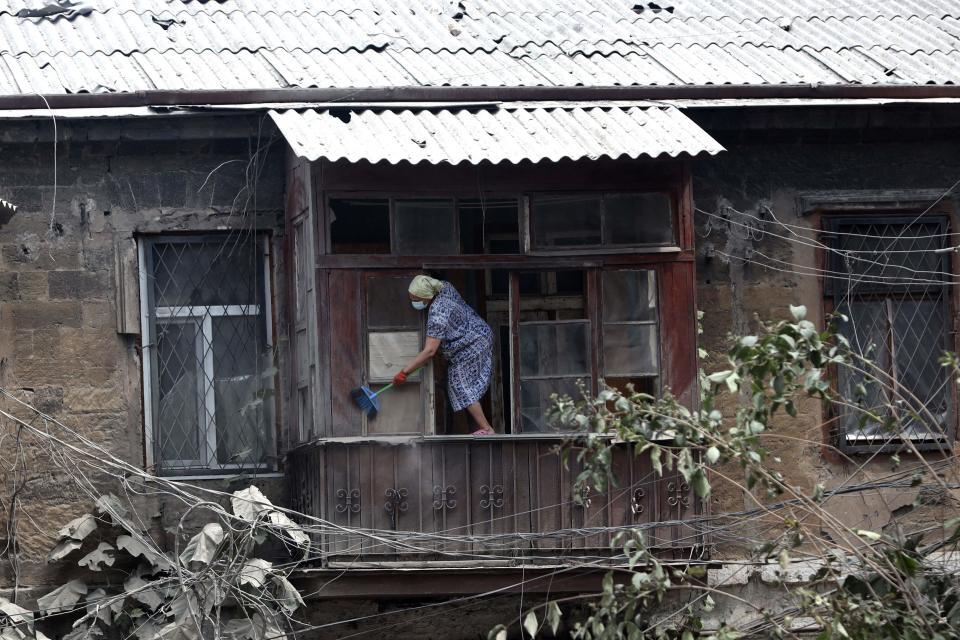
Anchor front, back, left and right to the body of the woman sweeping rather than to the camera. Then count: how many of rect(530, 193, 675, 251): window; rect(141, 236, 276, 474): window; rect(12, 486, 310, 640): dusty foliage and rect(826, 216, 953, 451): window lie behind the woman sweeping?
2

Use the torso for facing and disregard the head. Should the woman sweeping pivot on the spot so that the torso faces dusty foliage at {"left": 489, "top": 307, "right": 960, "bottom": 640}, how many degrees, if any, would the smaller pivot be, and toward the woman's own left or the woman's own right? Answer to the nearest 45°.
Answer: approximately 135° to the woman's own left

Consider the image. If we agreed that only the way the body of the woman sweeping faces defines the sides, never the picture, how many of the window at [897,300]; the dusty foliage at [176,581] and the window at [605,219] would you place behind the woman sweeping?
2

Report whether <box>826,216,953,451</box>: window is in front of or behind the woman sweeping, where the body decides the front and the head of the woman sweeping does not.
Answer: behind

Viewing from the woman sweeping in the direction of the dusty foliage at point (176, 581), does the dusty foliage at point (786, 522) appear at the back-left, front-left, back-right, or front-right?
back-left

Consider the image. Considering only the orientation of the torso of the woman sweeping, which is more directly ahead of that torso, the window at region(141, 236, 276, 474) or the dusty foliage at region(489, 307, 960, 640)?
the window

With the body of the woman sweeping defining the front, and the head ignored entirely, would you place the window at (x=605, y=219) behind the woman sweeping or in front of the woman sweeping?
behind

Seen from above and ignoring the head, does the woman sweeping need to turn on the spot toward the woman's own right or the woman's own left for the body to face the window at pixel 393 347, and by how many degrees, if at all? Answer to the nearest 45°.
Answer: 0° — they already face it

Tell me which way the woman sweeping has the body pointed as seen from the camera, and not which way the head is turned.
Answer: to the viewer's left
